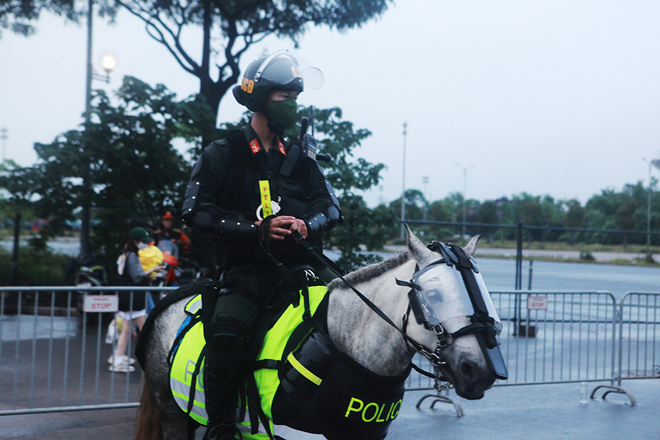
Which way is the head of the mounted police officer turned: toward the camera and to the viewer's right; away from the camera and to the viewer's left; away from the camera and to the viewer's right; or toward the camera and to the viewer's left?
toward the camera and to the viewer's right

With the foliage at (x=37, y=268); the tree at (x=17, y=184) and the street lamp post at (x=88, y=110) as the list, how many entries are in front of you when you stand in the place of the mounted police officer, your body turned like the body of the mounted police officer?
0

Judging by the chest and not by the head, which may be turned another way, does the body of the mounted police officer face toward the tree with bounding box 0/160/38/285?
no

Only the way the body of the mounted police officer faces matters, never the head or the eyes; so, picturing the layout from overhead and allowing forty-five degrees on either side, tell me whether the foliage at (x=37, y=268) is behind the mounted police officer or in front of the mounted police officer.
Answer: behind

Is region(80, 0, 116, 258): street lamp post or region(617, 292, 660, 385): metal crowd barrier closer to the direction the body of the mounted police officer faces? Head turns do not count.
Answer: the metal crowd barrier

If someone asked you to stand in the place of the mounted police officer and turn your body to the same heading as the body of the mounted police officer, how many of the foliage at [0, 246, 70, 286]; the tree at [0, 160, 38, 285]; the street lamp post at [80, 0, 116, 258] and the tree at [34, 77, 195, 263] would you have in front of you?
0

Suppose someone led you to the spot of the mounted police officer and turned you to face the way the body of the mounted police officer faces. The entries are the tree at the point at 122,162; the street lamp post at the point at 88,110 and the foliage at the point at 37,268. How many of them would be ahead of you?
0

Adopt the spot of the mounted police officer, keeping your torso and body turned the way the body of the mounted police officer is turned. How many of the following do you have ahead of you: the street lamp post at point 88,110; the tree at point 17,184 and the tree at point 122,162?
0

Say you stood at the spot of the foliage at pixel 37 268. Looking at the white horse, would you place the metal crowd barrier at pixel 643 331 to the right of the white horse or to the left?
left

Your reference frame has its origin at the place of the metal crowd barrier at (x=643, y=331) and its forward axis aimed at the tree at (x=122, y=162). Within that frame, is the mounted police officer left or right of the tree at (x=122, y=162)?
left

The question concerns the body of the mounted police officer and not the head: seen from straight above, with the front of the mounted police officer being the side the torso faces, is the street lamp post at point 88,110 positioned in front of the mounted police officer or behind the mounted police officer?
behind

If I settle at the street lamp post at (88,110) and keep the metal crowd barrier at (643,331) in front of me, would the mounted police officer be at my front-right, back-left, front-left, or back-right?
front-right

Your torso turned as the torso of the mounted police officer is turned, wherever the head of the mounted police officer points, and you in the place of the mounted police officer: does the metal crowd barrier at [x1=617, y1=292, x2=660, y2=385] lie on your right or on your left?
on your left

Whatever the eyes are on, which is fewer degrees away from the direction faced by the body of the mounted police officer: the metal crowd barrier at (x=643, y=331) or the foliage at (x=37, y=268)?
the metal crowd barrier

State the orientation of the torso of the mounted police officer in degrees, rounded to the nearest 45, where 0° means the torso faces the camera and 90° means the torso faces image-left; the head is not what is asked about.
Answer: approximately 315°

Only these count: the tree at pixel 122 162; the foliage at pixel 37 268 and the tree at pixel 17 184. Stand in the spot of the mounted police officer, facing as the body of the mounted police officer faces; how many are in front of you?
0

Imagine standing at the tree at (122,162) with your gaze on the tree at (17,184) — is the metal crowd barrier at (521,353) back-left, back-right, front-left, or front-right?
back-left
